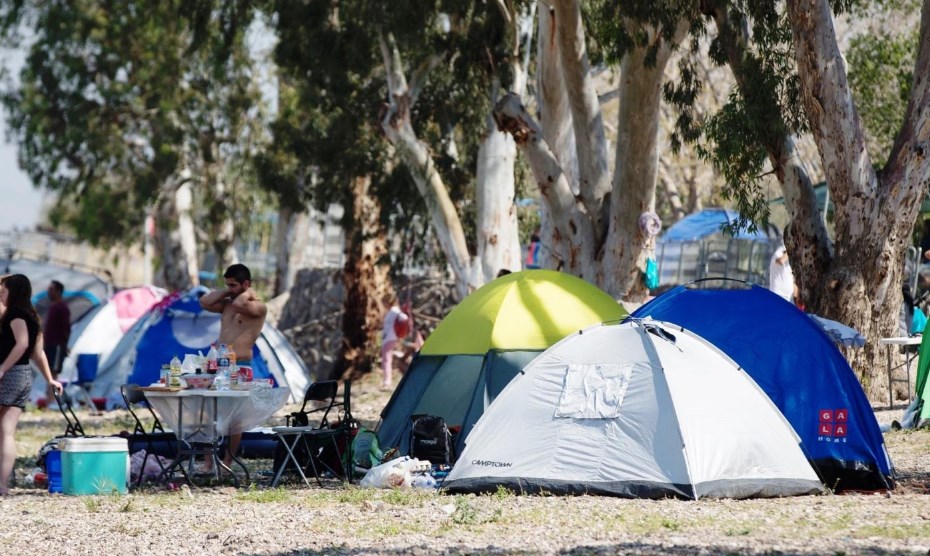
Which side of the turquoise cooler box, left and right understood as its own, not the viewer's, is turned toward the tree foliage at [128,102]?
back

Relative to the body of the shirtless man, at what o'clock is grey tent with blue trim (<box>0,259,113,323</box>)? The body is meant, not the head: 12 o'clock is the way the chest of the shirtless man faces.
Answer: The grey tent with blue trim is roughly at 4 o'clock from the shirtless man.

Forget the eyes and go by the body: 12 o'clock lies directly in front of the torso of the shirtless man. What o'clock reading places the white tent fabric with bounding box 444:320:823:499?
The white tent fabric is roughly at 9 o'clock from the shirtless man.

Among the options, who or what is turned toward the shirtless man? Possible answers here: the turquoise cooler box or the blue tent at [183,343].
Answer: the blue tent

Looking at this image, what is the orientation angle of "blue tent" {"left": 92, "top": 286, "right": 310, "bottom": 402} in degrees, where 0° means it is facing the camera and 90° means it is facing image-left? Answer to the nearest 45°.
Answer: approximately 0°

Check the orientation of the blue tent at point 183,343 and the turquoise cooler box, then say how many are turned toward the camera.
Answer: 2

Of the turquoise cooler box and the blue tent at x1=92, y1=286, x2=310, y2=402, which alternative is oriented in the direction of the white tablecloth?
the blue tent

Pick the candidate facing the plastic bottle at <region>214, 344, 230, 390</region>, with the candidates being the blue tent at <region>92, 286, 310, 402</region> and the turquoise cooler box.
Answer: the blue tent

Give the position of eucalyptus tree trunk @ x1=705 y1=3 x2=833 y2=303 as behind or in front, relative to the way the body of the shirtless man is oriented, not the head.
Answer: behind

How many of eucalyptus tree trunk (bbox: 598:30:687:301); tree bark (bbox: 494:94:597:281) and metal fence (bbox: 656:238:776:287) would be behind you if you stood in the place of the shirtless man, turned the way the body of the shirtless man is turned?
3

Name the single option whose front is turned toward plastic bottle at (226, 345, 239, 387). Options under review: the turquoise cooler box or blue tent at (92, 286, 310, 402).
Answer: the blue tent
